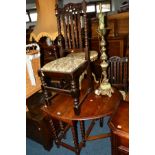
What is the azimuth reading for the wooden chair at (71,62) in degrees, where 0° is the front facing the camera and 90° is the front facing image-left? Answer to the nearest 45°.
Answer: approximately 45°

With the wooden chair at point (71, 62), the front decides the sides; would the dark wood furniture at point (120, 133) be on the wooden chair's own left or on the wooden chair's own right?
on the wooden chair's own left

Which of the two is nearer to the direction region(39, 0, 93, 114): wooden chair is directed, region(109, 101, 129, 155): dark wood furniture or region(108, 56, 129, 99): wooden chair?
the dark wood furniture

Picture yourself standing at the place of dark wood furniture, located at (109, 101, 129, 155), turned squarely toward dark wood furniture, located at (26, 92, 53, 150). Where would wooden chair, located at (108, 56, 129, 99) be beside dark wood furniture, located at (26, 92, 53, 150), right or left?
right

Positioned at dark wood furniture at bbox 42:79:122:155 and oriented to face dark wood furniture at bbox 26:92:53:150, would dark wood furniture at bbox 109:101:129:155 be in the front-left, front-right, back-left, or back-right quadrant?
back-left

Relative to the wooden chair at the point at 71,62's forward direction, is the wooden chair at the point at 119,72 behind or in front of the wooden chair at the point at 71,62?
behind
